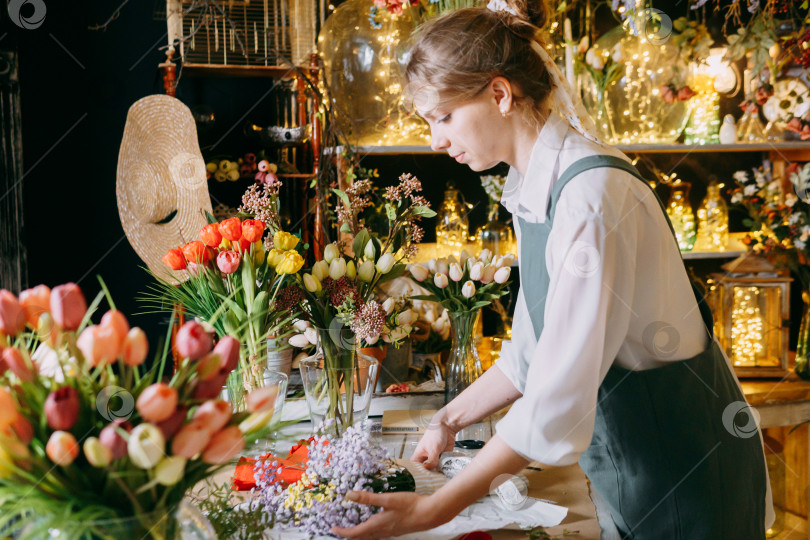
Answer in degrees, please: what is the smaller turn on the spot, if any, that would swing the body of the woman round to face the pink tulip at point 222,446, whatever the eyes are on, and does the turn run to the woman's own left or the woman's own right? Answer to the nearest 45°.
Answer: approximately 45° to the woman's own left

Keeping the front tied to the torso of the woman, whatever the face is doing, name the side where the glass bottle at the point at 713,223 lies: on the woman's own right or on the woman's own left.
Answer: on the woman's own right

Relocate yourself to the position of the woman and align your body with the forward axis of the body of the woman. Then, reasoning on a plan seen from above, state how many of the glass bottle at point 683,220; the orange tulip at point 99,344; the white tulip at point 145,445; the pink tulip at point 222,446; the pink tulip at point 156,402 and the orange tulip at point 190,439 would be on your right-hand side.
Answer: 1

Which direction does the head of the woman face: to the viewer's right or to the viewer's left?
to the viewer's left

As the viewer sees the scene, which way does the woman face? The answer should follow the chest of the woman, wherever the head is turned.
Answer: to the viewer's left

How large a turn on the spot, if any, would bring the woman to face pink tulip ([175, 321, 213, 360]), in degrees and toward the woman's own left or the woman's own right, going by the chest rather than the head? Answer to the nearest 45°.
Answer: approximately 45° to the woman's own left

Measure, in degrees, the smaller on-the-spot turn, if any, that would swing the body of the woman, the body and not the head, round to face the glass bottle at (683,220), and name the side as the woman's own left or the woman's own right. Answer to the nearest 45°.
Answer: approximately 90° to the woman's own right

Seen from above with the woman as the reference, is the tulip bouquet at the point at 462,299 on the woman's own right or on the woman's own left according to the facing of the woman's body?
on the woman's own right

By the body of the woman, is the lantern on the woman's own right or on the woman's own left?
on the woman's own right

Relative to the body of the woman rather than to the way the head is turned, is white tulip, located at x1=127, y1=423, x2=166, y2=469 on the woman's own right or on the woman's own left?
on the woman's own left

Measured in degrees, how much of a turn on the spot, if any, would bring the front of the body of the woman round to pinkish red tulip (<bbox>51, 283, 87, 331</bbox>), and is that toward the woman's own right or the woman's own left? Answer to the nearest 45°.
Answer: approximately 45° to the woman's own left

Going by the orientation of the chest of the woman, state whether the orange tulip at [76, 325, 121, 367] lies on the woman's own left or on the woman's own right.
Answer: on the woman's own left
